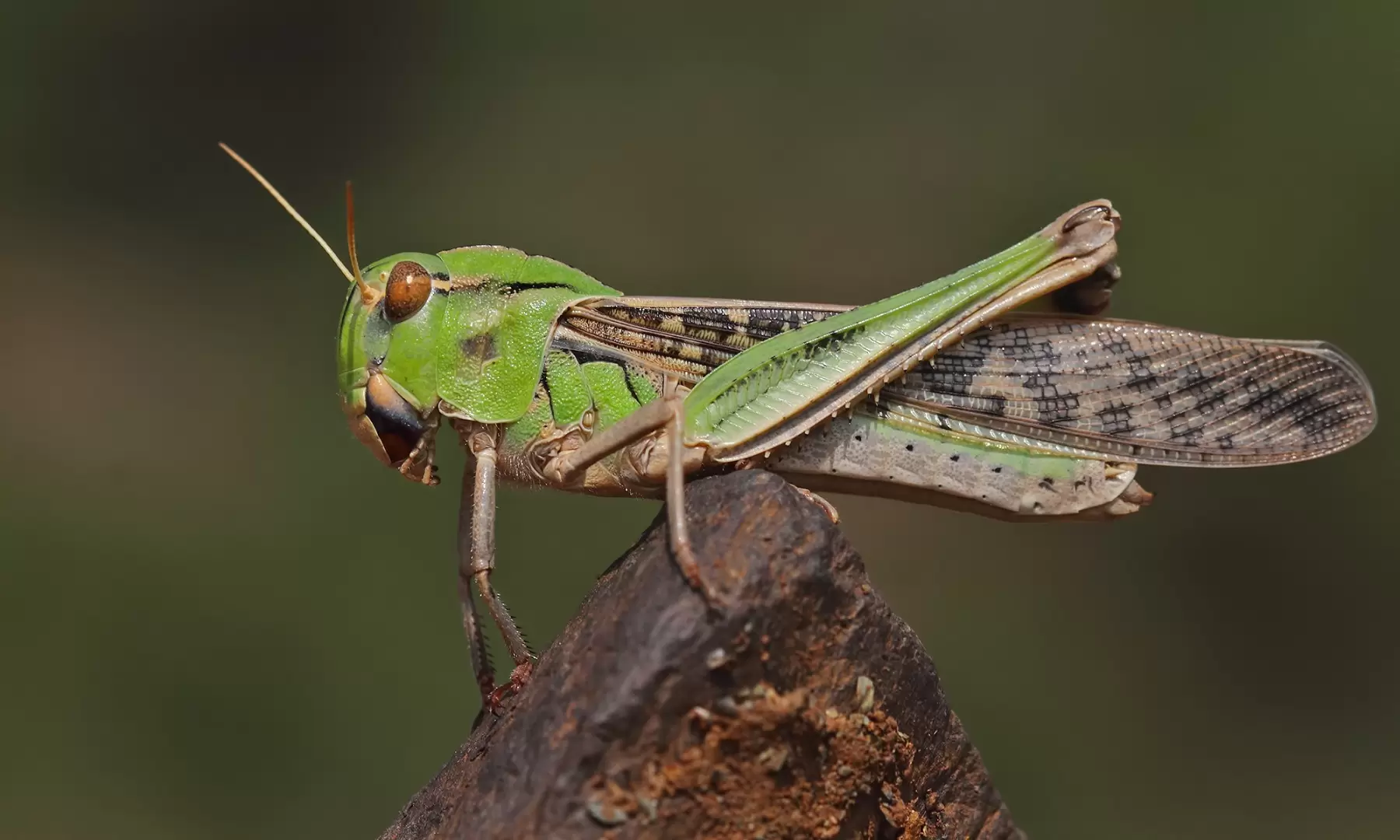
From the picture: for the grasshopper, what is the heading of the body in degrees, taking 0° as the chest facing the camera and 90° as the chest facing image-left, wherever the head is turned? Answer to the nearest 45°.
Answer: approximately 90°
